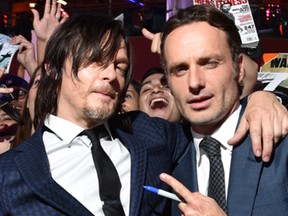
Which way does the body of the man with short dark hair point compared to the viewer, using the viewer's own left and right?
facing the viewer and to the left of the viewer
